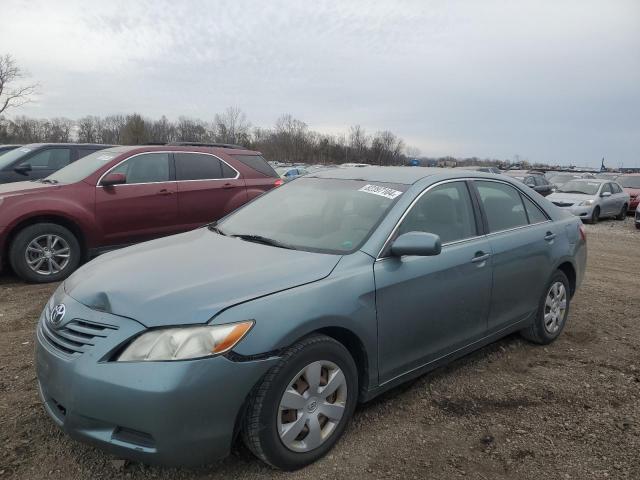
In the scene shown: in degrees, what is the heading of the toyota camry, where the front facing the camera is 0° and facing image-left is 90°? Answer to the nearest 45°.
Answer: approximately 45°

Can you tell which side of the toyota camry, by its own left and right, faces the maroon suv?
right

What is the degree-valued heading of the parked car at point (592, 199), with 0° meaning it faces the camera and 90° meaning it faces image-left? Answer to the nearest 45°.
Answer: approximately 45°

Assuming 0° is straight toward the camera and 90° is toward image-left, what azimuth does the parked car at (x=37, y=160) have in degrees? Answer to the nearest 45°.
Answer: approximately 45°

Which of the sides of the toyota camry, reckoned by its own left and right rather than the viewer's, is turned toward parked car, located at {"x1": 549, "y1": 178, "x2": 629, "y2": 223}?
back

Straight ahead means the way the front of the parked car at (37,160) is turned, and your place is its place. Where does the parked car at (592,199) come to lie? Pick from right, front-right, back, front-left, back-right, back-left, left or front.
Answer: back-left

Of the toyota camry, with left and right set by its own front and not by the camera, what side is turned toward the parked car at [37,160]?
right

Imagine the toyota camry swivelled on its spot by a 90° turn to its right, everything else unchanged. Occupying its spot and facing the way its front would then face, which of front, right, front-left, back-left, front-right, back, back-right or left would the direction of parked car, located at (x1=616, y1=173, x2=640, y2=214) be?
right
